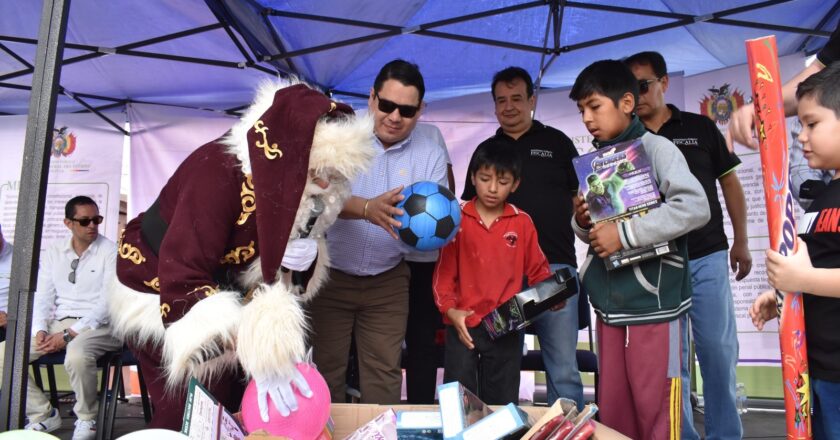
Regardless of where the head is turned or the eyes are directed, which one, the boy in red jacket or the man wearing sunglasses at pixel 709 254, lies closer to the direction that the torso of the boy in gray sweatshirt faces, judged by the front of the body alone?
the boy in red jacket

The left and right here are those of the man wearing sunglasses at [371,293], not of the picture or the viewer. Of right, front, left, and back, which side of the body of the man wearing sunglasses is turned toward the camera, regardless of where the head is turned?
front

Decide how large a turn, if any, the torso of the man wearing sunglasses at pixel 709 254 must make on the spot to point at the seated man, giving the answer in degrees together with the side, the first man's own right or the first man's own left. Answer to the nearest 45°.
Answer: approximately 45° to the first man's own right

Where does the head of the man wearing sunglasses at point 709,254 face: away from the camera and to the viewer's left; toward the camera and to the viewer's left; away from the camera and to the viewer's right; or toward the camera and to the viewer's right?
toward the camera and to the viewer's left

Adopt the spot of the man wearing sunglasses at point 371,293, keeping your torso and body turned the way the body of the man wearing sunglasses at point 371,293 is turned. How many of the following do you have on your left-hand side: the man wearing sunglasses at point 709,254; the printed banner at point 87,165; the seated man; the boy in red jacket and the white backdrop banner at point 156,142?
2

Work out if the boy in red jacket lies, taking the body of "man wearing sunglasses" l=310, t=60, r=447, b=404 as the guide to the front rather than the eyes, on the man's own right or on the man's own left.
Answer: on the man's own left

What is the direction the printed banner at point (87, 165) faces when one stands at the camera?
facing the viewer

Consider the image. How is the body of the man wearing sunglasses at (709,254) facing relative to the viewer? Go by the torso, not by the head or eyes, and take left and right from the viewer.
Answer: facing the viewer and to the left of the viewer

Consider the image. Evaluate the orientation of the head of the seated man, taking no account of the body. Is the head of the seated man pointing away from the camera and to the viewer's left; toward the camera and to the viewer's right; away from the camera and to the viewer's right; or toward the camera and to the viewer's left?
toward the camera and to the viewer's right
